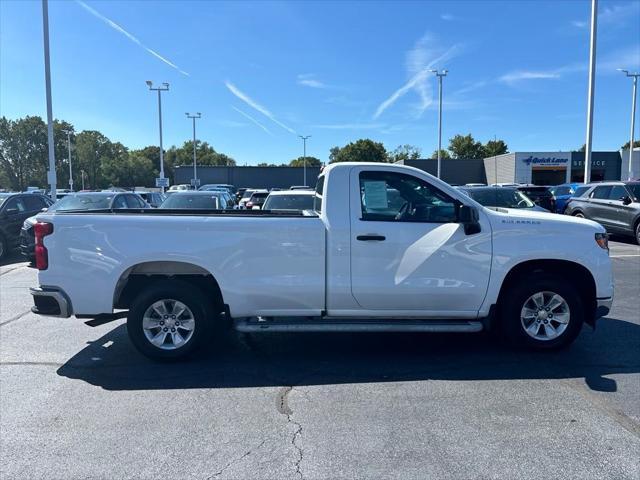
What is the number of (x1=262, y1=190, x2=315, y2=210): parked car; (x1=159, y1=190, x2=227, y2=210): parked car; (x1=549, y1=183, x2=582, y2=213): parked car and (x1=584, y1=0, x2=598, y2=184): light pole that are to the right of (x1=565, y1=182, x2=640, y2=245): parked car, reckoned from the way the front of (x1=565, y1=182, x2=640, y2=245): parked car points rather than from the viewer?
2

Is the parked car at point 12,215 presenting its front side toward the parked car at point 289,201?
no

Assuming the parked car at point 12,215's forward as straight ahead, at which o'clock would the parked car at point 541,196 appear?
the parked car at point 541,196 is roughly at 8 o'clock from the parked car at point 12,215.

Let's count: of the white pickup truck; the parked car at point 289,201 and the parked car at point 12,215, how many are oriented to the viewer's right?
1

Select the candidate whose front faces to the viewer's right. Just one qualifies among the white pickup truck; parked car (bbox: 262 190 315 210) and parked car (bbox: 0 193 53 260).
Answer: the white pickup truck

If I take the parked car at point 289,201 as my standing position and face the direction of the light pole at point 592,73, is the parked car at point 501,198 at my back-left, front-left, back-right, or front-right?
front-right

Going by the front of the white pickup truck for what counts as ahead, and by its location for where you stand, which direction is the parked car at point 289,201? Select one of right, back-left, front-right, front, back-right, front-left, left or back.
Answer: left

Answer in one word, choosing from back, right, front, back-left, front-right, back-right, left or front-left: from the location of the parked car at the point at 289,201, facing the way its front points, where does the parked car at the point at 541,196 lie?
back-left

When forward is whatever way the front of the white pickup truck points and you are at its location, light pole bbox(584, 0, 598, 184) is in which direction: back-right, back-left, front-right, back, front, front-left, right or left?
front-left

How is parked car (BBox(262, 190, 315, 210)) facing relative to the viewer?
toward the camera

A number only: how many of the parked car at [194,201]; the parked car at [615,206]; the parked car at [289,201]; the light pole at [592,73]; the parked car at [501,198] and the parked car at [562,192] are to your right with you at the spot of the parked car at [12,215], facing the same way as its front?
0

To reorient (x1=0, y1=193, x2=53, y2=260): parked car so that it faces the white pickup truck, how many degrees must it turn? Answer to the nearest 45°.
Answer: approximately 45° to its left

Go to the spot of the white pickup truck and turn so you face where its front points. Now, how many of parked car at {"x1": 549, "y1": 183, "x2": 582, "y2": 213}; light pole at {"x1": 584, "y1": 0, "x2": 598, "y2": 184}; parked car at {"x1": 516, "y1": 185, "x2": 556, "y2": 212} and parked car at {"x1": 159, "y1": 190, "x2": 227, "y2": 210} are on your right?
0

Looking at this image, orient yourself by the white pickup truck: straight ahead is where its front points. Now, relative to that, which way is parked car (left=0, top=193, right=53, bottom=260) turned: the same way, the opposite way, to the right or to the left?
to the right

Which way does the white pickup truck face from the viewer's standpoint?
to the viewer's right

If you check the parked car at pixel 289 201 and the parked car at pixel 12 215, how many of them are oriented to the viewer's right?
0
